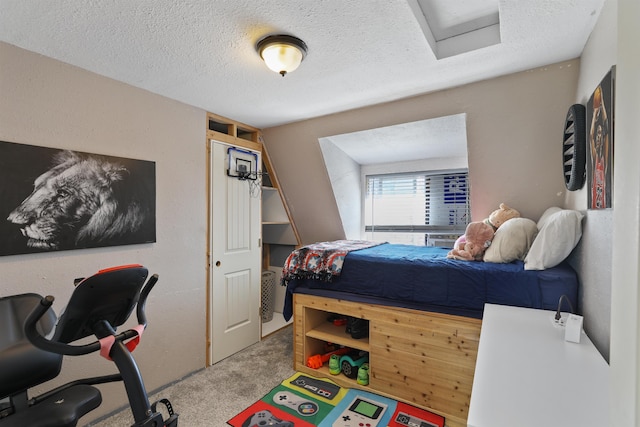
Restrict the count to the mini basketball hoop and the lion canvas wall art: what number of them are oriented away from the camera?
0

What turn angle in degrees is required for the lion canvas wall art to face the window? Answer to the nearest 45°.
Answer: approximately 45° to its left

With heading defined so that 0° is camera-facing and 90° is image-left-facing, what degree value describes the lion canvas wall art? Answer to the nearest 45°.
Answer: approximately 315°

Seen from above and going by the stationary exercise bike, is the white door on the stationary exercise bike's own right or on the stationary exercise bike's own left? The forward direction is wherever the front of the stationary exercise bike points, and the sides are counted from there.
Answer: on the stationary exercise bike's own left

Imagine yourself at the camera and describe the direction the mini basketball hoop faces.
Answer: facing the viewer and to the right of the viewer

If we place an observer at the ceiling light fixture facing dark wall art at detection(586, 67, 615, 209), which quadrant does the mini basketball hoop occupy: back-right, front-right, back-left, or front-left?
back-left

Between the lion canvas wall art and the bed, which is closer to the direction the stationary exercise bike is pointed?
the bed

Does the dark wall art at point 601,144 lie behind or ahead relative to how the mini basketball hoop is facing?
ahead

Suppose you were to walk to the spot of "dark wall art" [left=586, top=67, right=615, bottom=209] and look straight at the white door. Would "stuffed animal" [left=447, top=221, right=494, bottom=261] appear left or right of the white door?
right

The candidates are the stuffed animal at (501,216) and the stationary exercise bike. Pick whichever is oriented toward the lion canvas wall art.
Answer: the stuffed animal

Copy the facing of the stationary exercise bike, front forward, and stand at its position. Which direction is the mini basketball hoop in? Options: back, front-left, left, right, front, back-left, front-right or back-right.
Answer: left

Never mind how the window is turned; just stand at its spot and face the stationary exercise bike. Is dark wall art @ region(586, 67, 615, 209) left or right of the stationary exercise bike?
left

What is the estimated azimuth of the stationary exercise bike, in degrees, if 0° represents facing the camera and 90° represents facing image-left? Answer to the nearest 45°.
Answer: approximately 315°

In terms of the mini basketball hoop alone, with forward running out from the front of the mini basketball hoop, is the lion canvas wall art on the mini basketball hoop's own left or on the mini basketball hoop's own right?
on the mini basketball hoop's own right

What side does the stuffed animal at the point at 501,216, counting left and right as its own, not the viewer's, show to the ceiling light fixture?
front
